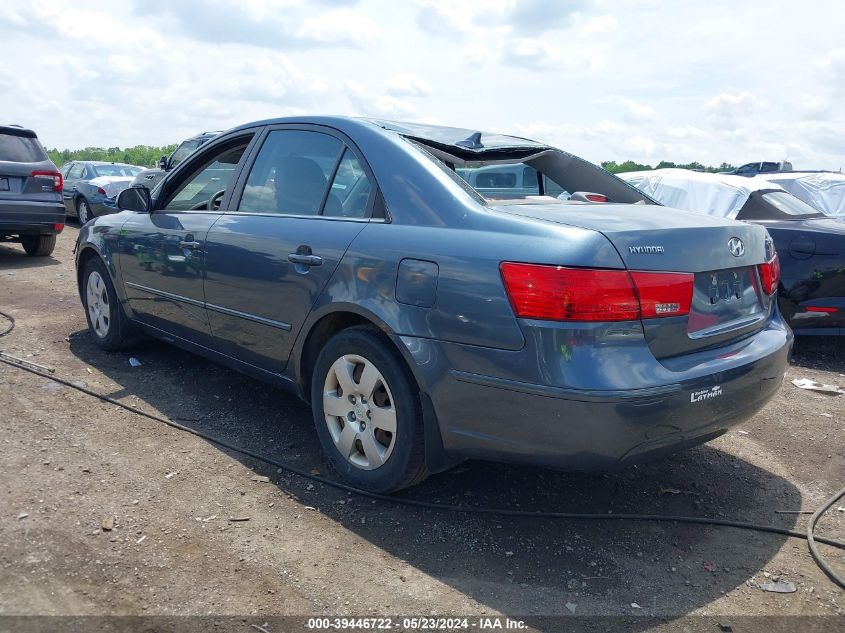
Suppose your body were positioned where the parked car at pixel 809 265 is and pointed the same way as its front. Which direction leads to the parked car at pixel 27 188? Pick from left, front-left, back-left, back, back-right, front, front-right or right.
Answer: front-left

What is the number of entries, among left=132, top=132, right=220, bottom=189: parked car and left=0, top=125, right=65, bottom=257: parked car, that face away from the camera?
1

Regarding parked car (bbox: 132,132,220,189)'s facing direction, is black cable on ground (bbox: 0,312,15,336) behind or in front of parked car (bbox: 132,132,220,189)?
in front

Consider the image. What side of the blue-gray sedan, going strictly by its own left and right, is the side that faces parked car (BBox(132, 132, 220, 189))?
front

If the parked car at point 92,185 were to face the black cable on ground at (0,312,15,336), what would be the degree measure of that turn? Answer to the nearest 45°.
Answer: approximately 135° to its left

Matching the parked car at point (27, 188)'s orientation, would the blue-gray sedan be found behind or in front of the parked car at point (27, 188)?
behind

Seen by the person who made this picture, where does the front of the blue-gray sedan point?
facing away from the viewer and to the left of the viewer

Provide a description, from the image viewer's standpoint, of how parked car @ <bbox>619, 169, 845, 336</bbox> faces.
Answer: facing away from the viewer and to the left of the viewer

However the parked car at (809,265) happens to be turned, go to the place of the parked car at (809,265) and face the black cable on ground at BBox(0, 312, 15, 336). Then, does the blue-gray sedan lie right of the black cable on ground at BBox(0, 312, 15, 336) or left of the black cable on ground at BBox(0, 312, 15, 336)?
left

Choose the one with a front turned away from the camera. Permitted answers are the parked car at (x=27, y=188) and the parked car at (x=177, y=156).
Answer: the parked car at (x=27, y=188)

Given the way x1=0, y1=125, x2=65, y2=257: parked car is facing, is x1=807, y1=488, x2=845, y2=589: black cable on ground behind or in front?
behind

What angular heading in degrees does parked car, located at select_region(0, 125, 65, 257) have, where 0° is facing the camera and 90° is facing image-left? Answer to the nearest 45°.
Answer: approximately 180°

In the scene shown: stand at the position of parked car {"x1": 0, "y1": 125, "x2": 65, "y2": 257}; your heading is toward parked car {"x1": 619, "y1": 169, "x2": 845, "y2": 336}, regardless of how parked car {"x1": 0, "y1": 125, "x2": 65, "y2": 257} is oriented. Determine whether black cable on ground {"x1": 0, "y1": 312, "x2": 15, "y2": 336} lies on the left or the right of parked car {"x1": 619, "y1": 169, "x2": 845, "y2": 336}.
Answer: right

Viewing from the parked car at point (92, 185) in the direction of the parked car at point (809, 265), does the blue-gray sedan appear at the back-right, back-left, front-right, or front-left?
front-right

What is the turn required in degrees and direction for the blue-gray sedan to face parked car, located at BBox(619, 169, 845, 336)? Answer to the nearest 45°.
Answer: approximately 90° to its right
